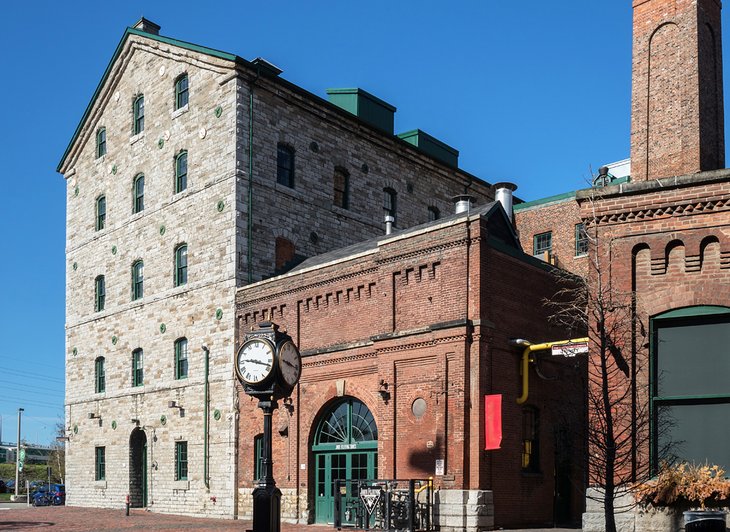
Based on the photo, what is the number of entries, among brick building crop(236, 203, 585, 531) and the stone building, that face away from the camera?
0

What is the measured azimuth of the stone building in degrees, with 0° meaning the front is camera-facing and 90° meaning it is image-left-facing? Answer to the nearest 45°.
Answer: approximately 45°

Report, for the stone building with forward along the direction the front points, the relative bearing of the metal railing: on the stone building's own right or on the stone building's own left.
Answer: on the stone building's own left

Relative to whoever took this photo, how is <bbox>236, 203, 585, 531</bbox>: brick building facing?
facing the viewer and to the left of the viewer

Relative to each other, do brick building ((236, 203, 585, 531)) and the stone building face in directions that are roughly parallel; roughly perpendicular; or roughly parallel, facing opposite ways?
roughly parallel
